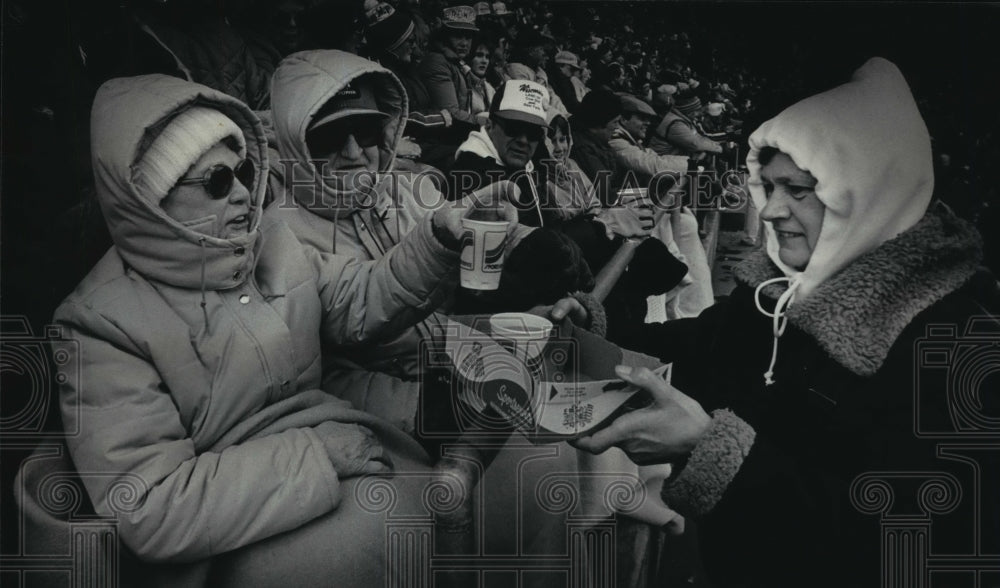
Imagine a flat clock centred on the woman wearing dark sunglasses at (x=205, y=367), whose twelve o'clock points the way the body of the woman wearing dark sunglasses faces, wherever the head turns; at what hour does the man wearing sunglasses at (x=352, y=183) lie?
The man wearing sunglasses is roughly at 9 o'clock from the woman wearing dark sunglasses.

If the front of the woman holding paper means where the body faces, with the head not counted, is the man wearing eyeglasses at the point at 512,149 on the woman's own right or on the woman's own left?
on the woman's own right

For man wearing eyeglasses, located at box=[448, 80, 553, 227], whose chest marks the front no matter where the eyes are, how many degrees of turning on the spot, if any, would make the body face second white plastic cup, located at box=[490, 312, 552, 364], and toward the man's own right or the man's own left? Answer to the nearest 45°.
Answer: approximately 45° to the man's own right

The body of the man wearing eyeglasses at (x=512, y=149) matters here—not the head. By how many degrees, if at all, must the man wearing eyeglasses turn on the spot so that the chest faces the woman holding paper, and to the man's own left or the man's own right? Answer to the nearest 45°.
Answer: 0° — they already face them

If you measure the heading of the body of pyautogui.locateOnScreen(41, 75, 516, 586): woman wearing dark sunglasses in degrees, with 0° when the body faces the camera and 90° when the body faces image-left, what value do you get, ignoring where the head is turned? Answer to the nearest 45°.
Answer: approximately 315°

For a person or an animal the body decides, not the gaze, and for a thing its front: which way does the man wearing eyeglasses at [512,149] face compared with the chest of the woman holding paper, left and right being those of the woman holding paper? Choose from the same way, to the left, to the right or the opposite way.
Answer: to the left

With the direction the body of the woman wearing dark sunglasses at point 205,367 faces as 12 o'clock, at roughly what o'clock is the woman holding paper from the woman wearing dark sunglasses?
The woman holding paper is roughly at 11 o'clock from the woman wearing dark sunglasses.

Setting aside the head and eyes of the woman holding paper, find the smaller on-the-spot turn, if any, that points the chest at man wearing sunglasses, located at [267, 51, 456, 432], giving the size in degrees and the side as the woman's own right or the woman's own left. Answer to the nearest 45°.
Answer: approximately 45° to the woman's own right
